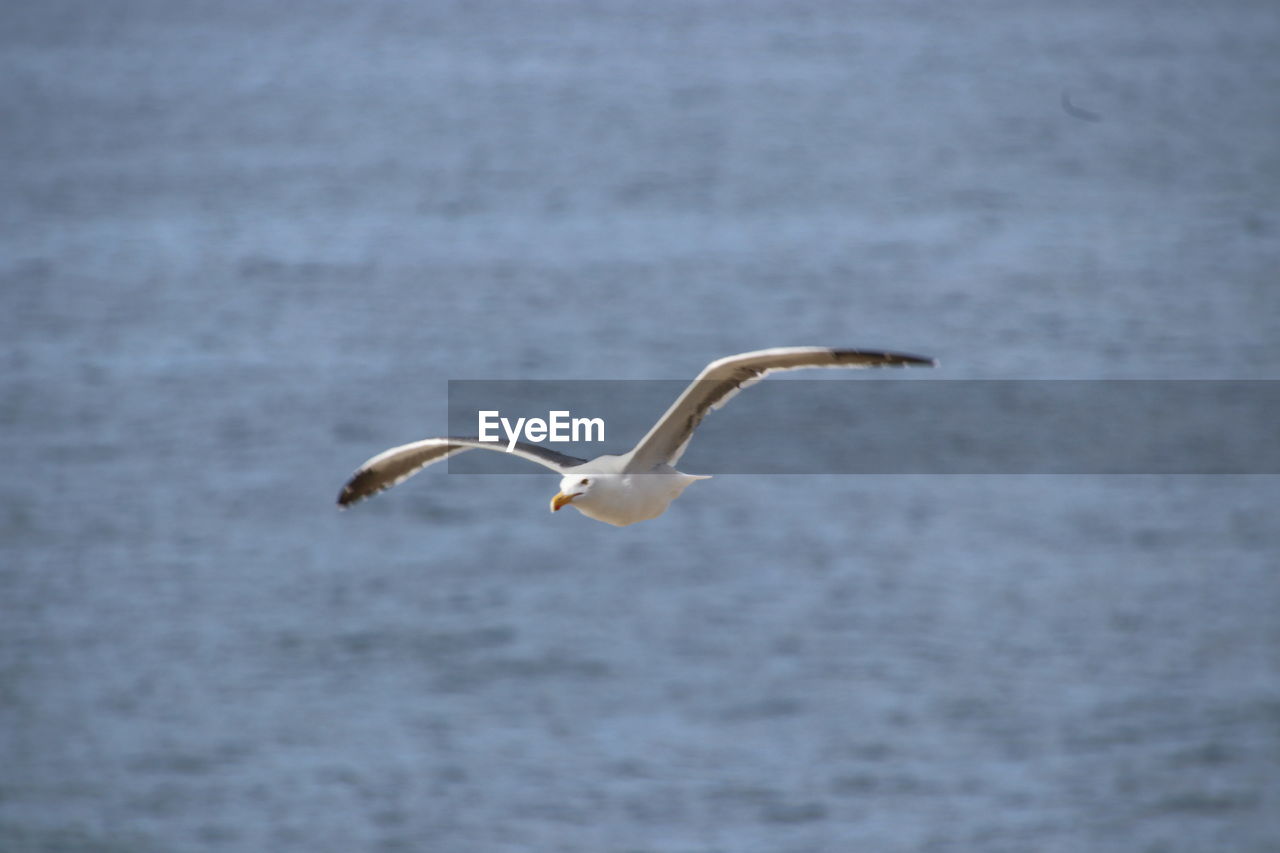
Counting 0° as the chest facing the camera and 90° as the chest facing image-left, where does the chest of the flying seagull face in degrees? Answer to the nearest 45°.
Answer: approximately 45°
